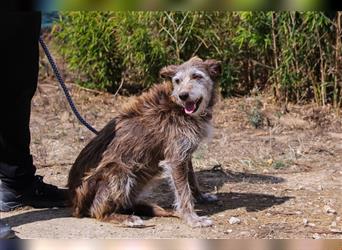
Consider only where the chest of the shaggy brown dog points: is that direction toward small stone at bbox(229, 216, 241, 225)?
yes

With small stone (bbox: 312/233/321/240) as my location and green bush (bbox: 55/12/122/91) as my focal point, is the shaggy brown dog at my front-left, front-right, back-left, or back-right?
front-left

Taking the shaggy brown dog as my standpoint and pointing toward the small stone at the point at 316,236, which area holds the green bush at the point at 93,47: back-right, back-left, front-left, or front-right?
back-left

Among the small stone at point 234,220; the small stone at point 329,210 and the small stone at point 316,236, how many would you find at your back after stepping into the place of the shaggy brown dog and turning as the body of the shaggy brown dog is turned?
0

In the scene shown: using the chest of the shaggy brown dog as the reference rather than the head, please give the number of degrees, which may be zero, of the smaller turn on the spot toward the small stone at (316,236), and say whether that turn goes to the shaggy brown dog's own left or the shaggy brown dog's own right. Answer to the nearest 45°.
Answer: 0° — it already faces it

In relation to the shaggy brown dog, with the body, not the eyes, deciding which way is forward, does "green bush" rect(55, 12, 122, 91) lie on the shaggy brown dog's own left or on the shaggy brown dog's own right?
on the shaggy brown dog's own left

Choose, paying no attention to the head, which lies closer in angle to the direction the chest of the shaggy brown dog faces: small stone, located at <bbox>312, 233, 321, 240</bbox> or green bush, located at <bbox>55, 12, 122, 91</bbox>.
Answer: the small stone

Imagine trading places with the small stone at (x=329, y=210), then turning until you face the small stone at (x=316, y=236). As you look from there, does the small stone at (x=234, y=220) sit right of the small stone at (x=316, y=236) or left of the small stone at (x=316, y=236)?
right

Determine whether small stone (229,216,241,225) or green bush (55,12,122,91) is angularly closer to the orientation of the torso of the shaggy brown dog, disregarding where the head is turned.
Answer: the small stone

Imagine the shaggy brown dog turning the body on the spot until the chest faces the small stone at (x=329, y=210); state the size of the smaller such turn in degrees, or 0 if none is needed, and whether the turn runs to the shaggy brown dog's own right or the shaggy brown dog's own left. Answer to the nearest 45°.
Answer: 0° — it already faces it

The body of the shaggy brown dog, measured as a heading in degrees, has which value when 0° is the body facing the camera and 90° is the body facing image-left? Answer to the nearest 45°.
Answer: approximately 270°
